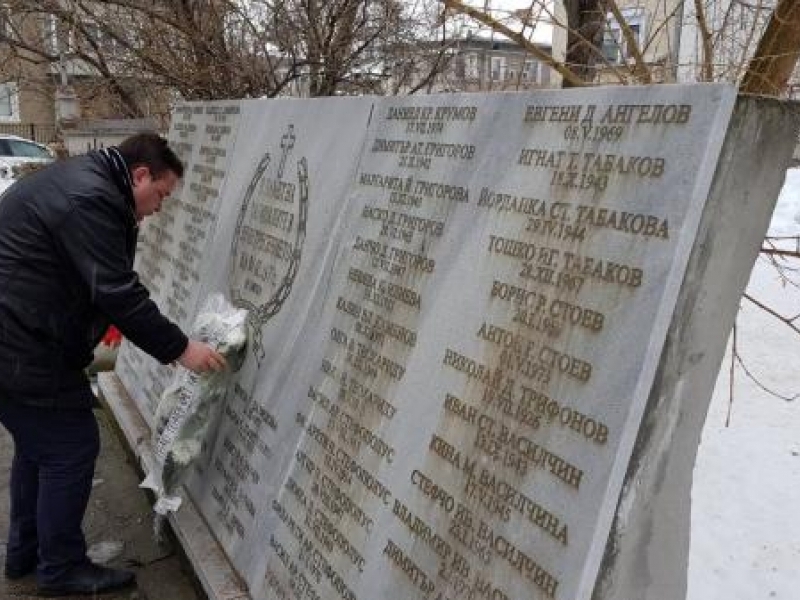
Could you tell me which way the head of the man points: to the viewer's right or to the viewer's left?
to the viewer's right

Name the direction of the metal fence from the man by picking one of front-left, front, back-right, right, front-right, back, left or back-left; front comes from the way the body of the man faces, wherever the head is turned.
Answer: left

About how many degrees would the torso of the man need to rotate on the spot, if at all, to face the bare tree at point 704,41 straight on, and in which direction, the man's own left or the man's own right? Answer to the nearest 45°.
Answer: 0° — they already face it

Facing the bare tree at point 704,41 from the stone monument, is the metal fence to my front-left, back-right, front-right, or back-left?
front-left

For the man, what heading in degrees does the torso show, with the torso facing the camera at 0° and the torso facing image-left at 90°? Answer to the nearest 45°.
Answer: approximately 270°
